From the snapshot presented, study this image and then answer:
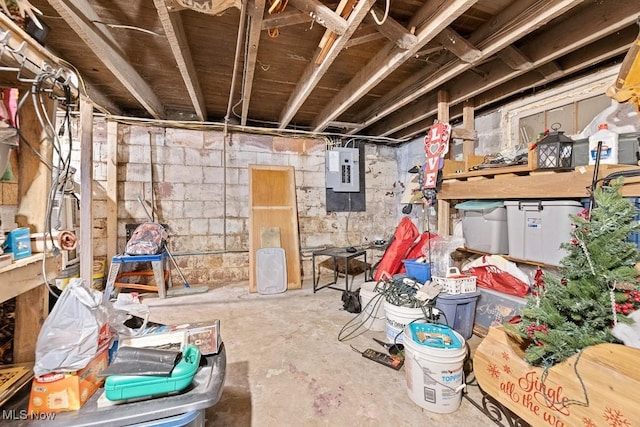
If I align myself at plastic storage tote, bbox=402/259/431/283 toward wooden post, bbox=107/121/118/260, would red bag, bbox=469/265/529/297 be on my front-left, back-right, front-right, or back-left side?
back-left

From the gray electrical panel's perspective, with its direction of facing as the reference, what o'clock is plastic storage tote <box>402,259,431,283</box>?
The plastic storage tote is roughly at 11 o'clock from the gray electrical panel.

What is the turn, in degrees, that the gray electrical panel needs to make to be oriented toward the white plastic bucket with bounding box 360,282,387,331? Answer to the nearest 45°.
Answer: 0° — it already faces it

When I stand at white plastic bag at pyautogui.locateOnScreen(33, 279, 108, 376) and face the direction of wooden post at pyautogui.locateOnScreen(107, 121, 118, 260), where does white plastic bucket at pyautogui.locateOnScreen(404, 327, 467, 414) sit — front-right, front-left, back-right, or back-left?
back-right

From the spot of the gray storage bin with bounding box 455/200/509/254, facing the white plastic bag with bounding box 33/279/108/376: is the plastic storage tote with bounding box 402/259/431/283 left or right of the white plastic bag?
right

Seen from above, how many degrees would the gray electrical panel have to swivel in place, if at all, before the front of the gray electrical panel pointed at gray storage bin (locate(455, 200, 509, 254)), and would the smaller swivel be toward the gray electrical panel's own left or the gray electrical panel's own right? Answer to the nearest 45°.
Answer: approximately 45° to the gray electrical panel's own left

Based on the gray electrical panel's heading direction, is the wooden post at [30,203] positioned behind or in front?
in front

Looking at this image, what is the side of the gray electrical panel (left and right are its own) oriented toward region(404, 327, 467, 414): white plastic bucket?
front

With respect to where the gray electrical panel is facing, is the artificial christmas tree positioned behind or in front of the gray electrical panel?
in front

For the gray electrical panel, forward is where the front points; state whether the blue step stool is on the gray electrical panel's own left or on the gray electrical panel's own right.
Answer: on the gray electrical panel's own right

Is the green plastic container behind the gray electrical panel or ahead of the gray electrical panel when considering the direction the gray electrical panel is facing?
ahead

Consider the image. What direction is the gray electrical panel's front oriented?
toward the camera

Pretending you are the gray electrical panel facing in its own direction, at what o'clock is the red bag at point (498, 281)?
The red bag is roughly at 11 o'clock from the gray electrical panel.

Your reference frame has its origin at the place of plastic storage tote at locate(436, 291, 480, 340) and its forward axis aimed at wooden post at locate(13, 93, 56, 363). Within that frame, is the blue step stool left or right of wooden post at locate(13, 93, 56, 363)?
right

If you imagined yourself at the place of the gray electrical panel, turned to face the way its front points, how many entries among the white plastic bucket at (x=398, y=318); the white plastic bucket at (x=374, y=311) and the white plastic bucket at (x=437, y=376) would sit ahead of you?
3

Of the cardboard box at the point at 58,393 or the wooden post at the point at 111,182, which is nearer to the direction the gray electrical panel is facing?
the cardboard box

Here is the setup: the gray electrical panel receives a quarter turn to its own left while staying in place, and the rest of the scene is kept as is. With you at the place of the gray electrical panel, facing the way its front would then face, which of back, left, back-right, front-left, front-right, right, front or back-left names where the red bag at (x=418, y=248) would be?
front-right

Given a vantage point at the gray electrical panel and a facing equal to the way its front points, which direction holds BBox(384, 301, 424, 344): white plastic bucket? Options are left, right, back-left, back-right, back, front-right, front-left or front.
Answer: front

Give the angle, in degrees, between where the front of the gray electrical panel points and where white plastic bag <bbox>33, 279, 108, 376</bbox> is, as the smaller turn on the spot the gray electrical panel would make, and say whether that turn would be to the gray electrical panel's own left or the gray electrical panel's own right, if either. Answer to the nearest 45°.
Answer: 0° — it already faces it
